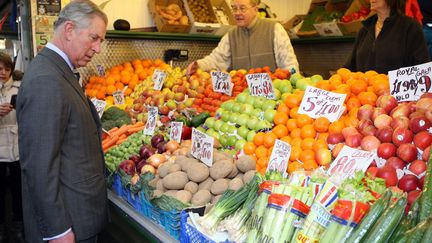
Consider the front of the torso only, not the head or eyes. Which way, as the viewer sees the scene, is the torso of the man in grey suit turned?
to the viewer's right

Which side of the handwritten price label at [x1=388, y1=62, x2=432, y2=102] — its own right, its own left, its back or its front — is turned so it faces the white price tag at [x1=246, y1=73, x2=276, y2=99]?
right

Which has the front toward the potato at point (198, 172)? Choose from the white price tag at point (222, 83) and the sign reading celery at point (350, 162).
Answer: the white price tag

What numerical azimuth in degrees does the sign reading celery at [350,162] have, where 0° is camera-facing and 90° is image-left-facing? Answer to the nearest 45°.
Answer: approximately 0°

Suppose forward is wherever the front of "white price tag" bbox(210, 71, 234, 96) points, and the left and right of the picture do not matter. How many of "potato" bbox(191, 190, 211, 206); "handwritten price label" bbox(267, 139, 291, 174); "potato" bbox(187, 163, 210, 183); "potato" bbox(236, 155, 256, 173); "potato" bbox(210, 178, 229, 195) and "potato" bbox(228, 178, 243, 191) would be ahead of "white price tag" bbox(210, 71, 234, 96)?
6

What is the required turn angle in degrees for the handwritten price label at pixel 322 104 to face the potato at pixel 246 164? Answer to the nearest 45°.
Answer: approximately 45° to its right

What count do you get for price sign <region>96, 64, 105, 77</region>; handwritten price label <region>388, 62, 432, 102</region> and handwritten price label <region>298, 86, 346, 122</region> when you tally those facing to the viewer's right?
0

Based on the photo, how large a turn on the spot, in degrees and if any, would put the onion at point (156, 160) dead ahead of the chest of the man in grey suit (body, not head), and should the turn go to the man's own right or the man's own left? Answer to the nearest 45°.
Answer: approximately 45° to the man's own left

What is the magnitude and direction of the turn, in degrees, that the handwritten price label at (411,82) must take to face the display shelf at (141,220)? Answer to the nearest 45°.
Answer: approximately 45° to its right

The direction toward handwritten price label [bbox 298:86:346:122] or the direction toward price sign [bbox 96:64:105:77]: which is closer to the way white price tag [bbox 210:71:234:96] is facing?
the handwritten price label

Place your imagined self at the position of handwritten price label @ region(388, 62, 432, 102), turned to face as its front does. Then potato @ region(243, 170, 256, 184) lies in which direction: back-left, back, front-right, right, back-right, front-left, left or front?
front-right

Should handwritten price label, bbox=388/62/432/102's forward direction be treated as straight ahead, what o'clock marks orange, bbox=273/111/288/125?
The orange is roughly at 3 o'clock from the handwritten price label.

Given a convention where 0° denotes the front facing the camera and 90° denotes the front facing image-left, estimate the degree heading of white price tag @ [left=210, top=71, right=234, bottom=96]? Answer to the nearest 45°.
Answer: approximately 0°

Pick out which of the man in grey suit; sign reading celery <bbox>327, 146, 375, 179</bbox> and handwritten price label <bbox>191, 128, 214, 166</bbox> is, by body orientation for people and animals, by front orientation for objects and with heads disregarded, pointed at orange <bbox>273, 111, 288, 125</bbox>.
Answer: the man in grey suit

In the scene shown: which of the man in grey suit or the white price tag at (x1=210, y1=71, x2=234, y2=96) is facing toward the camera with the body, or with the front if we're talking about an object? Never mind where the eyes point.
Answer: the white price tag

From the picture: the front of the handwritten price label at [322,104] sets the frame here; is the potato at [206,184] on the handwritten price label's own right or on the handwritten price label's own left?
on the handwritten price label's own right

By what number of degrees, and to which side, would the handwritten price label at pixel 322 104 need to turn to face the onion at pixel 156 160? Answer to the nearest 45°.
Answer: approximately 90° to its right
